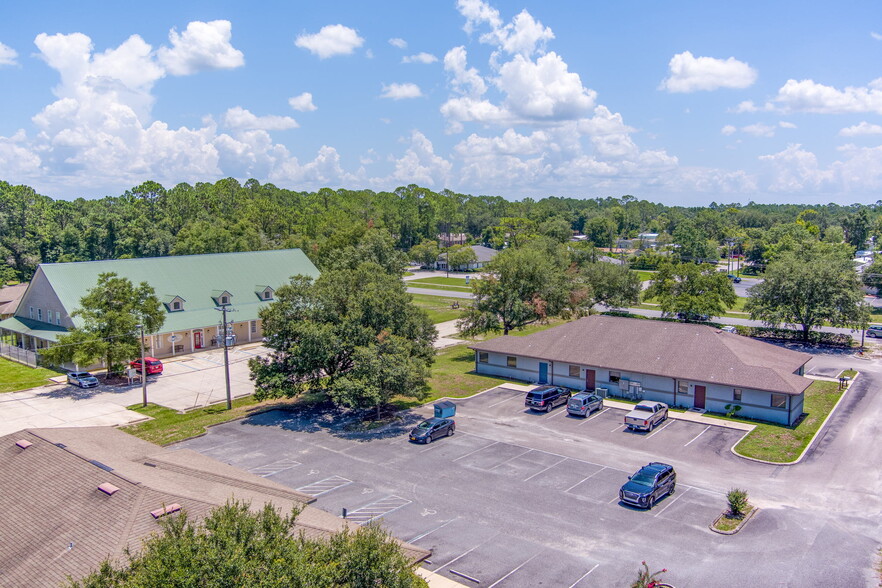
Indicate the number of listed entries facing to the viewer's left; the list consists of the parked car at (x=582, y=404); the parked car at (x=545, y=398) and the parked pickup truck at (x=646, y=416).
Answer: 0

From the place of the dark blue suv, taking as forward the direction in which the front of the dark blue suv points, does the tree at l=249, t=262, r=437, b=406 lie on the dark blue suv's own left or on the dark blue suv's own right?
on the dark blue suv's own right

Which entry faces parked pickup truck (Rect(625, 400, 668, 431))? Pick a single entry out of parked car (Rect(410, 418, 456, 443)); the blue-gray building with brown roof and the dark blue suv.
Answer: the blue-gray building with brown roof

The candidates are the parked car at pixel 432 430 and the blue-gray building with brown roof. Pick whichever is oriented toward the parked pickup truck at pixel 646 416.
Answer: the blue-gray building with brown roof

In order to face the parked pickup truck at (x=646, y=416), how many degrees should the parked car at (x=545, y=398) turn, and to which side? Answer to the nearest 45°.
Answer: approximately 90° to its right

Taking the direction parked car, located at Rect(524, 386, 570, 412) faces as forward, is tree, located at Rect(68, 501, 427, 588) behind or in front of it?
behind

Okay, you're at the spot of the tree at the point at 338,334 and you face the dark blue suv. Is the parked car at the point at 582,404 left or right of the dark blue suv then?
left

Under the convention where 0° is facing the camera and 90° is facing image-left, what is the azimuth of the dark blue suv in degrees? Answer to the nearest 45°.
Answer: approximately 45°

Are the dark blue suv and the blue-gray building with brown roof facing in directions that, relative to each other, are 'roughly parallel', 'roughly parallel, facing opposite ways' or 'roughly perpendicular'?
roughly parallel

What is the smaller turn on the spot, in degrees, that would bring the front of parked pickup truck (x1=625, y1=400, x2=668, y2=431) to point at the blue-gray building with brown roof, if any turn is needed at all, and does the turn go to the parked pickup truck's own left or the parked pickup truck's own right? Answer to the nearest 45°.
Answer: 0° — it already faces it

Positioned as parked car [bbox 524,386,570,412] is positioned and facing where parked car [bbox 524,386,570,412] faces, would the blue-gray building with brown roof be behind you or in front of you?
in front
